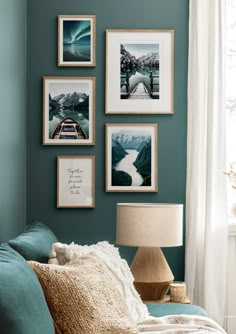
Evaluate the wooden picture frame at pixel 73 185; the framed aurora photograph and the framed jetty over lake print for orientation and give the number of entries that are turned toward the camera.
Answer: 3

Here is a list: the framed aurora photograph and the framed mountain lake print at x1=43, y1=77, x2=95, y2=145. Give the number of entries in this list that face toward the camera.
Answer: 2

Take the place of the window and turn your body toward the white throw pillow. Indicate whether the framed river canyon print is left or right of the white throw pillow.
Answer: right

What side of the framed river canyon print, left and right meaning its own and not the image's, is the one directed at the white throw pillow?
front

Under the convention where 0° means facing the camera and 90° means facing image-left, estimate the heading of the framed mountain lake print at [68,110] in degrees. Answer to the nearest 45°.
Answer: approximately 0°

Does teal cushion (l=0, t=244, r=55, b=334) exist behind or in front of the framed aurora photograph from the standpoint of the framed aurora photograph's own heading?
in front

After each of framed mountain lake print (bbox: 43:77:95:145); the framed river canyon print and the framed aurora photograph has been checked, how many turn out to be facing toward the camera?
3
